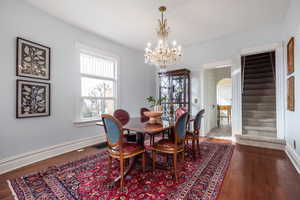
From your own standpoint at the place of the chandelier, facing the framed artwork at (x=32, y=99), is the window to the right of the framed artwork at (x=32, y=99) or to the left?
right

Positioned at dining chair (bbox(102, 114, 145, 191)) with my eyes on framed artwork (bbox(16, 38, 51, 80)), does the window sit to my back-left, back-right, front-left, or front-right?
front-right

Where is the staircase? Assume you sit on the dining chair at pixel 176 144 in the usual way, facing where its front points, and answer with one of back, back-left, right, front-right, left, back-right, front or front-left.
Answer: right

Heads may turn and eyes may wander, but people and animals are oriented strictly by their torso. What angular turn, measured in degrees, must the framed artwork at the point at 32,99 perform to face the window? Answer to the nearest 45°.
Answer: approximately 90° to its left

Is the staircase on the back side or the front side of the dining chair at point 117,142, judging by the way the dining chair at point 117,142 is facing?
on the front side

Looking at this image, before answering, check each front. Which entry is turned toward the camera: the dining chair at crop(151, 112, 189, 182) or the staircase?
the staircase

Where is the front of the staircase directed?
toward the camera

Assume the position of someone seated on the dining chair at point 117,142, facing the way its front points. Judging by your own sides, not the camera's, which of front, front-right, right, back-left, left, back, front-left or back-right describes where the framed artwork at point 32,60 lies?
left

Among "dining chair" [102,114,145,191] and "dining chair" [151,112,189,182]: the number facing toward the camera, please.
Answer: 0

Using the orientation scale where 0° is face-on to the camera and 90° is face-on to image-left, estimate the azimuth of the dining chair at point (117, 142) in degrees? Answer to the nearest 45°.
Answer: approximately 225°

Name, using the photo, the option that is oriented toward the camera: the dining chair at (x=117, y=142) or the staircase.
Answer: the staircase

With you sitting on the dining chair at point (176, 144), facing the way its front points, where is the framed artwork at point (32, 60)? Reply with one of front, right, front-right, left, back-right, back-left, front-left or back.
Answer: front-left

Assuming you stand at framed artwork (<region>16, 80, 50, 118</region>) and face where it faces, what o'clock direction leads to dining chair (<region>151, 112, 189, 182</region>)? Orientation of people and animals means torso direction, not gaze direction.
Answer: The dining chair is roughly at 12 o'clock from the framed artwork.

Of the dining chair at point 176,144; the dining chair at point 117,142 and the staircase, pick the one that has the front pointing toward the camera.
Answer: the staircase

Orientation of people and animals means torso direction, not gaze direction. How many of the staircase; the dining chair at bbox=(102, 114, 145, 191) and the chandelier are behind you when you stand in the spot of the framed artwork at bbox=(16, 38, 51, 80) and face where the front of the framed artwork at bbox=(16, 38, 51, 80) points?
0

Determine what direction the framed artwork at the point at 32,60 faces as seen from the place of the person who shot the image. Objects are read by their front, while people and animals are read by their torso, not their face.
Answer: facing the viewer and to the right of the viewer

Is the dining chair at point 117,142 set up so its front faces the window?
no

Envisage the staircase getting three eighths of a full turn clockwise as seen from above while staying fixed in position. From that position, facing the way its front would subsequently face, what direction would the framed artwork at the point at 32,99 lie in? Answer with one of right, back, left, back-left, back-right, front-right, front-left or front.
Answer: left

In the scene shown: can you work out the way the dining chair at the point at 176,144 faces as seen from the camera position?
facing away from the viewer and to the left of the viewer
